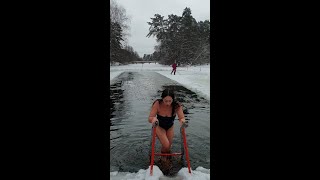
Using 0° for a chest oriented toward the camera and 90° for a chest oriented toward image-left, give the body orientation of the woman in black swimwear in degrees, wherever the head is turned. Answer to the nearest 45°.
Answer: approximately 0°
